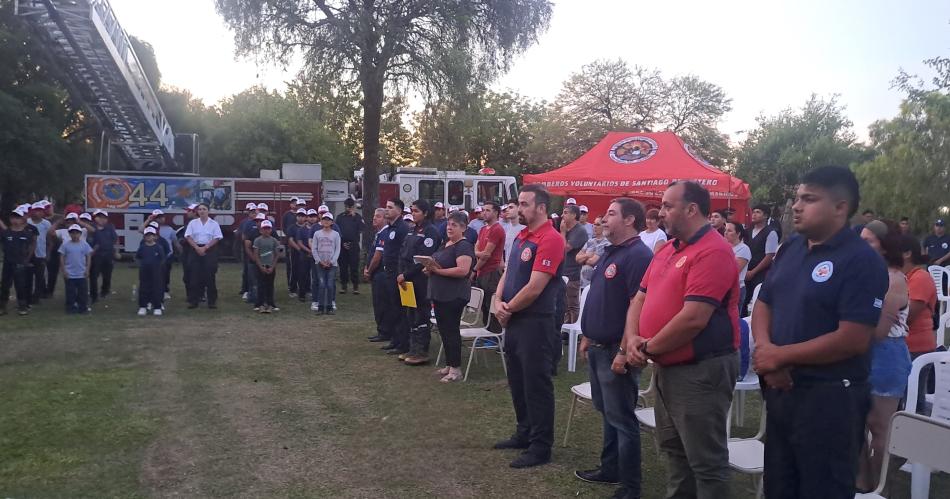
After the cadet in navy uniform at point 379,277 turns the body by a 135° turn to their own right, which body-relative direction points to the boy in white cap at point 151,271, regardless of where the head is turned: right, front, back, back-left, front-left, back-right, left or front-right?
left

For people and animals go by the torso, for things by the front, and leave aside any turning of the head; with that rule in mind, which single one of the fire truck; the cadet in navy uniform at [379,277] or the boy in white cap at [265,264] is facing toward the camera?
the boy in white cap

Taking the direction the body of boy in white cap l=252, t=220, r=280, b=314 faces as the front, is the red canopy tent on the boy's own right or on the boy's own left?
on the boy's own left

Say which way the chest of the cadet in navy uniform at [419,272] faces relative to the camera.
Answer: to the viewer's left

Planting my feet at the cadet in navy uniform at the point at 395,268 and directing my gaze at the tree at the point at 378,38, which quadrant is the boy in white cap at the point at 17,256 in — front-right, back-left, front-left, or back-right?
front-left

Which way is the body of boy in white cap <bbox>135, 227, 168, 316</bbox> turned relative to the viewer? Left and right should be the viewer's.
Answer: facing the viewer

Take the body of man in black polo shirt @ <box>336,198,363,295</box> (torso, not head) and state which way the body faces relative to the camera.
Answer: toward the camera

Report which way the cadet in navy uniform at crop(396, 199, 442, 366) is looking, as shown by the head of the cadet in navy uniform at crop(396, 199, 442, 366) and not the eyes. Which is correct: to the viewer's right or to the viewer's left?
to the viewer's left

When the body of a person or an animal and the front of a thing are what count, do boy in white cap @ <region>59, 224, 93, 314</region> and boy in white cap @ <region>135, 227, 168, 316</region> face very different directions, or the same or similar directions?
same or similar directions

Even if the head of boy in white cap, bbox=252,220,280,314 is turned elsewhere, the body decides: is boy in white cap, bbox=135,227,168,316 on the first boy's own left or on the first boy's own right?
on the first boy's own right

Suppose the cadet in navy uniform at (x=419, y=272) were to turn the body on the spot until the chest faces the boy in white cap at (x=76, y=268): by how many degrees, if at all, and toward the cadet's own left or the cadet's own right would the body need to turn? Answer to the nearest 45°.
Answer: approximately 45° to the cadet's own right

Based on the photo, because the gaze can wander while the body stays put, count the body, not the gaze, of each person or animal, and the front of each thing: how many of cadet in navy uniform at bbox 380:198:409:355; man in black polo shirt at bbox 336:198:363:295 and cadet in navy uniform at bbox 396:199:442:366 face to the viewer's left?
2

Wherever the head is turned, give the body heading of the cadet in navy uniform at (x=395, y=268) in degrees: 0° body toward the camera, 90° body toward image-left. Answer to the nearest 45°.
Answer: approximately 90°

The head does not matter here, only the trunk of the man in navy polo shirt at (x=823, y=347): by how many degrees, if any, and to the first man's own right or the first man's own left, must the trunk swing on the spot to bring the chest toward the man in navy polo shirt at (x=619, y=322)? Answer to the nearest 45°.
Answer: approximately 90° to the first man's own right

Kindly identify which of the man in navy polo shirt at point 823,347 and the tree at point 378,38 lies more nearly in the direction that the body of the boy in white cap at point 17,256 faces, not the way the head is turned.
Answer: the man in navy polo shirt

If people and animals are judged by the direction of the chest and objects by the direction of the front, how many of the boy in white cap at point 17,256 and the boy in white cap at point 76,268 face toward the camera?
2

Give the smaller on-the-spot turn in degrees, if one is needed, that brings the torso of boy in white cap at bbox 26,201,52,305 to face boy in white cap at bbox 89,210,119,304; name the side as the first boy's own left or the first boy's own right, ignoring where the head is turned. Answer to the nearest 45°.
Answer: approximately 90° to the first boy's own left
